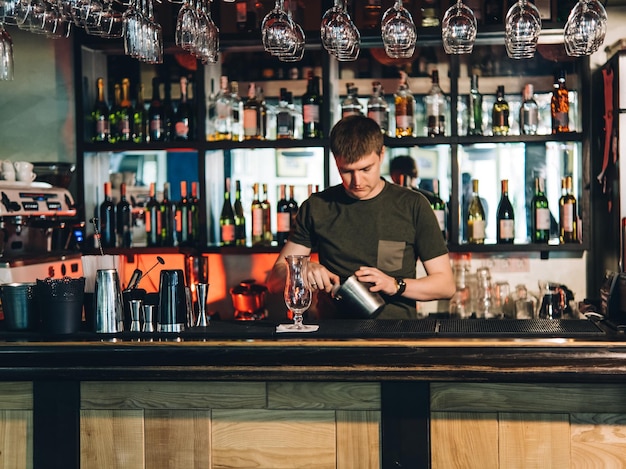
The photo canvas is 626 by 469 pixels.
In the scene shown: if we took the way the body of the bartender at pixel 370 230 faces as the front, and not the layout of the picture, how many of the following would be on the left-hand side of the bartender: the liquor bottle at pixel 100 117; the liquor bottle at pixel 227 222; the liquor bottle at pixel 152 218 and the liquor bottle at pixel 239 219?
0

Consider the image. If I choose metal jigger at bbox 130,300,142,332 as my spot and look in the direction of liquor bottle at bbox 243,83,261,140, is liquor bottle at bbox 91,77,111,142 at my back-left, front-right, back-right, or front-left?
front-left

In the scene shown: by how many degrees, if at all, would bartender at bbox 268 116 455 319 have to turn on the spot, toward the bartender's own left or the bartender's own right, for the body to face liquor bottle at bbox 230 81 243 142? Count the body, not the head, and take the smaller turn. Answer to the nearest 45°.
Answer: approximately 135° to the bartender's own right

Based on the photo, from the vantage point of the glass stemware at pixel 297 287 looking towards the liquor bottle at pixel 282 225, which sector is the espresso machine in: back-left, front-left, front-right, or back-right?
front-left

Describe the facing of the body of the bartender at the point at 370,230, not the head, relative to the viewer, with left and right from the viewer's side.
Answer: facing the viewer

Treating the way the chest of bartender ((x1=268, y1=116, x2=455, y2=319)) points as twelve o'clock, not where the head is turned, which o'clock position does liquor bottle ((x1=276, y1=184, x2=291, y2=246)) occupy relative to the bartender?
The liquor bottle is roughly at 5 o'clock from the bartender.

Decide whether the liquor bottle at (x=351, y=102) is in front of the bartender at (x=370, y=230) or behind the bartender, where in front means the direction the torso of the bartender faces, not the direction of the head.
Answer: behind

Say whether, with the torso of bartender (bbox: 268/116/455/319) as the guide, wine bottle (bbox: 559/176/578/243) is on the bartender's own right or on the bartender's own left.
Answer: on the bartender's own left

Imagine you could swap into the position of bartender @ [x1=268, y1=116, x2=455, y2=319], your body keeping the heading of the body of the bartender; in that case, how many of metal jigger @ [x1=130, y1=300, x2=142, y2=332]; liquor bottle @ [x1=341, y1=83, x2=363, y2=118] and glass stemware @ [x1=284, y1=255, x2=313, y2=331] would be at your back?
1

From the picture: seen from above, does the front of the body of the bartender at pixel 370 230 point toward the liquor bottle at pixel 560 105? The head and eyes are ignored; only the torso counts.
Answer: no

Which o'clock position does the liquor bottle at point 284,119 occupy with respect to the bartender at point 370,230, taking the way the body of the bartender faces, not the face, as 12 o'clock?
The liquor bottle is roughly at 5 o'clock from the bartender.

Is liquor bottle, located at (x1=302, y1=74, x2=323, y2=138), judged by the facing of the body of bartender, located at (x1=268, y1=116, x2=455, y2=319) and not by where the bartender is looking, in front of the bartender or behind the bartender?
behind

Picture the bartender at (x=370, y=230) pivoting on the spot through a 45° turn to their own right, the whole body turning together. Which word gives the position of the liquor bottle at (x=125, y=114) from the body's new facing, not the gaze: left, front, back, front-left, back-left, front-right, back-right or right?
right

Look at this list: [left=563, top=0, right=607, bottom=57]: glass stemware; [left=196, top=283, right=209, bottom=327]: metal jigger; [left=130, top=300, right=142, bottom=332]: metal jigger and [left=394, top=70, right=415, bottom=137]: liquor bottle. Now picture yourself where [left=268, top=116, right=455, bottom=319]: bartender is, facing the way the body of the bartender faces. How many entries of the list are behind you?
1

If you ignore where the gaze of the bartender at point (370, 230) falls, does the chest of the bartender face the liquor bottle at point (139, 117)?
no

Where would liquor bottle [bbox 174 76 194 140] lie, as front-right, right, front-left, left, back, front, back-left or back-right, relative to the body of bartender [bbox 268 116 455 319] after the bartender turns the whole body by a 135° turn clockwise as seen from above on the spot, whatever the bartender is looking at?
front

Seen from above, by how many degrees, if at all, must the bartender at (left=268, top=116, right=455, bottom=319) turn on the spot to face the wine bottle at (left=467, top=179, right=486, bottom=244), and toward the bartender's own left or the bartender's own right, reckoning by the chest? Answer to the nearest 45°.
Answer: approximately 135° to the bartender's own left

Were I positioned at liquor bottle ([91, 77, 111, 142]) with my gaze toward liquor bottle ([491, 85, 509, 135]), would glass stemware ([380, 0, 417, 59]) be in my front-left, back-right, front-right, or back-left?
front-right

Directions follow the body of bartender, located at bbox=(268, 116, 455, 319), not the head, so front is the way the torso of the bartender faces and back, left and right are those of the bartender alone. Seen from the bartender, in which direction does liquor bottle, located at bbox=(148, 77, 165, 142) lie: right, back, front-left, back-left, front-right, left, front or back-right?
back-right
